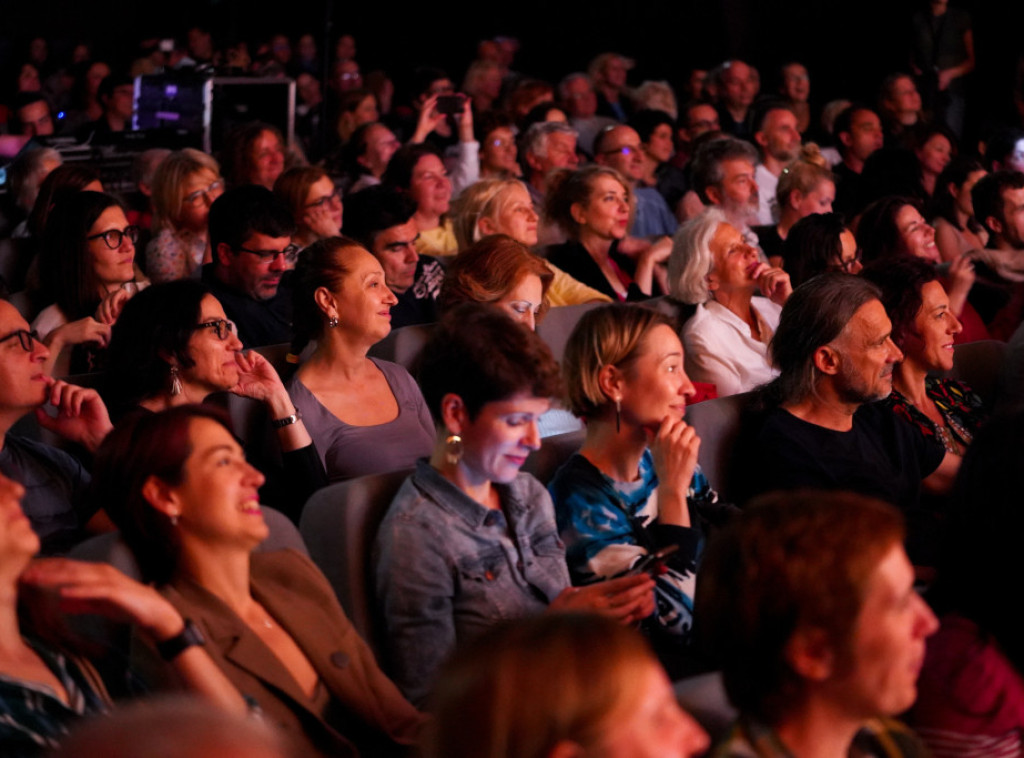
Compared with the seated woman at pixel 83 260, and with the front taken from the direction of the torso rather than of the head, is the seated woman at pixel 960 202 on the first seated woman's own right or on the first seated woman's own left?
on the first seated woman's own left

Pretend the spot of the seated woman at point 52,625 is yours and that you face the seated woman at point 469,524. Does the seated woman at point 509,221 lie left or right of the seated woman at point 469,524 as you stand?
left

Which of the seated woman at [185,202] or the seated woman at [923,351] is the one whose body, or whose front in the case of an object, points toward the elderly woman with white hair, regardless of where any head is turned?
the seated woman at [185,202]

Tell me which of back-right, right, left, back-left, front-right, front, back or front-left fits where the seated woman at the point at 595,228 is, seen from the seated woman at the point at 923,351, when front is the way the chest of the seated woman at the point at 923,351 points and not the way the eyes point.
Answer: back

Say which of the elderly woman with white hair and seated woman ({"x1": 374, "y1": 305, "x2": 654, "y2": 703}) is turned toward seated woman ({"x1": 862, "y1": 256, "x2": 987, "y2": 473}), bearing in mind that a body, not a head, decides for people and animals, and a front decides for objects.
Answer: the elderly woman with white hair

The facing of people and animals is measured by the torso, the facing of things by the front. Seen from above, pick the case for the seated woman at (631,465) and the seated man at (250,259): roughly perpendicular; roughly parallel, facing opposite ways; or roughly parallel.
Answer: roughly parallel

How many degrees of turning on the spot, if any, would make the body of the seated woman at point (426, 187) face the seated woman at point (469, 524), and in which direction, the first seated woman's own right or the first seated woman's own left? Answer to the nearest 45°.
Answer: approximately 45° to the first seated woman's own right

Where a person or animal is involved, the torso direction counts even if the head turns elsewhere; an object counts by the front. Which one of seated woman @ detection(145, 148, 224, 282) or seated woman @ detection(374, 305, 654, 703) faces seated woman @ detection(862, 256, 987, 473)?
seated woman @ detection(145, 148, 224, 282)

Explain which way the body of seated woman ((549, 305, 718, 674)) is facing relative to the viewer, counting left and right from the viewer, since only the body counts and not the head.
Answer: facing the viewer and to the right of the viewer

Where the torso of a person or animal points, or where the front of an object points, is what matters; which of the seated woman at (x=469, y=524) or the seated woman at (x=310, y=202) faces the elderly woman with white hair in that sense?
the seated woman at (x=310, y=202)

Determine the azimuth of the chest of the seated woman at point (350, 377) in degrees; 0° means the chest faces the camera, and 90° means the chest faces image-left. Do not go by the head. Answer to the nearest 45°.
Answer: approximately 315°

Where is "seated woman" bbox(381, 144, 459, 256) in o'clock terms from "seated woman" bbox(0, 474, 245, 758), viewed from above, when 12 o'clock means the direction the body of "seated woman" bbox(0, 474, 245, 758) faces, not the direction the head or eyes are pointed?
"seated woman" bbox(381, 144, 459, 256) is roughly at 8 o'clock from "seated woman" bbox(0, 474, 245, 758).

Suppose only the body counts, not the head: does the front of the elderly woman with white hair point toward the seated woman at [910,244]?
no

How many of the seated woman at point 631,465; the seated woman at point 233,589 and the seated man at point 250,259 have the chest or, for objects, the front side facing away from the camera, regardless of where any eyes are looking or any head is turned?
0

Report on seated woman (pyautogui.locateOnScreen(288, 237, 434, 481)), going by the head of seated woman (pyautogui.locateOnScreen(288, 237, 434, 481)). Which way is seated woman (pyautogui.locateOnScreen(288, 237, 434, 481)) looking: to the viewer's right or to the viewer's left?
to the viewer's right

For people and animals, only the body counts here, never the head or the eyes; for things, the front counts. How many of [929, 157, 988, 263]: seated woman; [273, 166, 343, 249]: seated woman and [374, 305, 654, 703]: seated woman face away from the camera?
0
